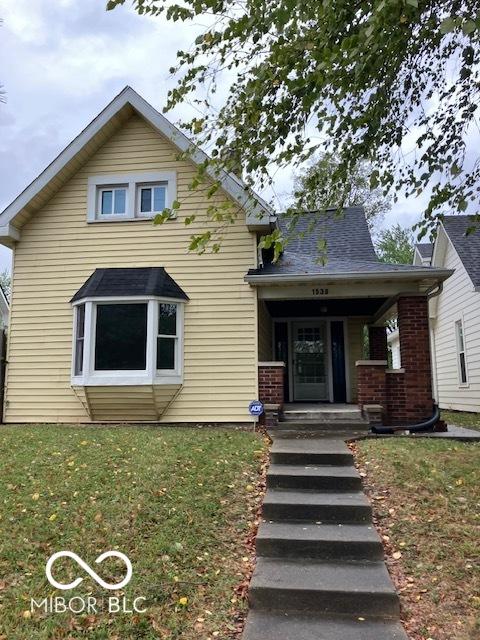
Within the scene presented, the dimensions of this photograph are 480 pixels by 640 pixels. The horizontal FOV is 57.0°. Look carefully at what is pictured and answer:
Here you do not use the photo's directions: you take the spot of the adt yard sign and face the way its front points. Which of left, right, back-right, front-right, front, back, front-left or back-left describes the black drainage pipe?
left

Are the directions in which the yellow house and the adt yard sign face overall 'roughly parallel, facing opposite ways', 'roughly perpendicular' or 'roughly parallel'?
roughly parallel

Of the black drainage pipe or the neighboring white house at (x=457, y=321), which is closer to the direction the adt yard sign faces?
the black drainage pipe

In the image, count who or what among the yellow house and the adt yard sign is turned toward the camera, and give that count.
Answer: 2

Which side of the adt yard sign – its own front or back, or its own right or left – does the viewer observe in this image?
front

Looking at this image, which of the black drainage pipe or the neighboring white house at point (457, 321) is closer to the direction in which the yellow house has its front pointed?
the black drainage pipe

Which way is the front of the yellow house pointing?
toward the camera

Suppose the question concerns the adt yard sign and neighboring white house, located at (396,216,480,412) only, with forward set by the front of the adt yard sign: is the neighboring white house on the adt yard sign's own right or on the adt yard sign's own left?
on the adt yard sign's own left

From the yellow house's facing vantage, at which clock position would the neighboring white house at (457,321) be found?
The neighboring white house is roughly at 8 o'clock from the yellow house.
